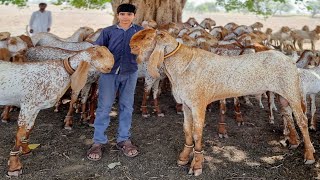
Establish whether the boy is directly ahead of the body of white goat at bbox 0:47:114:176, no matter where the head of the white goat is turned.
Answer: yes

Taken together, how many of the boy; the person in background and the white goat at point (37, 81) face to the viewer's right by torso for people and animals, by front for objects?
1

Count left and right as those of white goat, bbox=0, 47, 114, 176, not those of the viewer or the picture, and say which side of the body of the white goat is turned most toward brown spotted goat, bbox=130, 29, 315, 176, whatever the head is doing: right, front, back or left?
front

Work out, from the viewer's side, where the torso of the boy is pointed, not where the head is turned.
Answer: toward the camera

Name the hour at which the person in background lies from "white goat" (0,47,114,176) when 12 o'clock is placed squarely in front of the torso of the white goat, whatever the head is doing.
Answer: The person in background is roughly at 9 o'clock from the white goat.

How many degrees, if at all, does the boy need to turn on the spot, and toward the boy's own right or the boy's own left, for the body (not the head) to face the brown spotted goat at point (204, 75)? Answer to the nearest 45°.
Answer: approximately 45° to the boy's own left

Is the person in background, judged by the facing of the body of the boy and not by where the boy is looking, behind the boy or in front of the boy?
behind

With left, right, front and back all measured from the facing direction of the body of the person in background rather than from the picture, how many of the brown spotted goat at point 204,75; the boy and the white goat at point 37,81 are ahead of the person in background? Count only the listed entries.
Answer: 3

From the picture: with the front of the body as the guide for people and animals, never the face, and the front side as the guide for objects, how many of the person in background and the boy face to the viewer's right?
0

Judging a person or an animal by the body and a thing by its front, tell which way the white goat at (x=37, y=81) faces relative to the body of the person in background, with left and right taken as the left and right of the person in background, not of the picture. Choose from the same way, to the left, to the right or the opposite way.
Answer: to the left

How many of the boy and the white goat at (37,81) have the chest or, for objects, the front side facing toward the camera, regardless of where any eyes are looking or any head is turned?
1

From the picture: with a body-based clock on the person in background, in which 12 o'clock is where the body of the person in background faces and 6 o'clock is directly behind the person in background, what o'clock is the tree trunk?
The tree trunk is roughly at 10 o'clock from the person in background.

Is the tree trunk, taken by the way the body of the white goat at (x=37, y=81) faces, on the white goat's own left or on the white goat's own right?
on the white goat's own left

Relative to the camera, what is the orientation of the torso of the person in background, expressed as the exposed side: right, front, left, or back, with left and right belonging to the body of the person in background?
front

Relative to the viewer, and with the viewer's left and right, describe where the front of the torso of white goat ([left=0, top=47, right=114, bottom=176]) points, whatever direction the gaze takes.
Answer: facing to the right of the viewer

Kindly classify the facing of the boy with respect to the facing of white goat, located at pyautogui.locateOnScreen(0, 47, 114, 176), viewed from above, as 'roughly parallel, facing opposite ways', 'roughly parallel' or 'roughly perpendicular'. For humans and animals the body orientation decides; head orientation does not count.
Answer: roughly perpendicular

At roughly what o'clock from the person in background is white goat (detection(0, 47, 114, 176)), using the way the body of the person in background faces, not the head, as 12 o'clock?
The white goat is roughly at 12 o'clock from the person in background.
